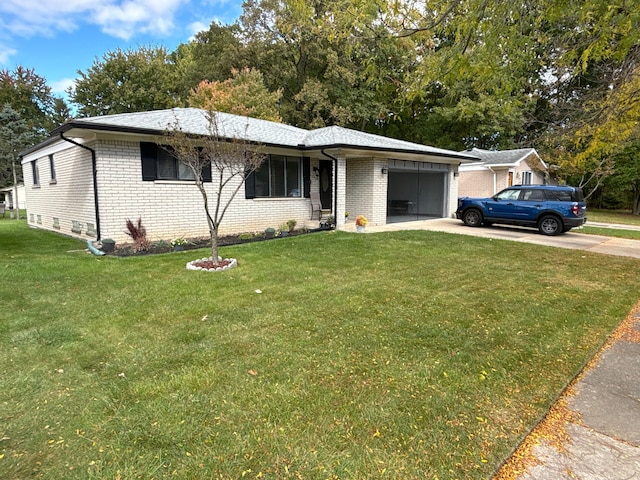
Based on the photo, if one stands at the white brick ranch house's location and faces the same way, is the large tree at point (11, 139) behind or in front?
behind

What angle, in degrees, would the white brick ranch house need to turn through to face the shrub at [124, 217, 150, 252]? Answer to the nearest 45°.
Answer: approximately 45° to its right

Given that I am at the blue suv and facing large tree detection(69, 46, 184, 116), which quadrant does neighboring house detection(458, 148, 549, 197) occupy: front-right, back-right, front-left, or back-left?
front-right

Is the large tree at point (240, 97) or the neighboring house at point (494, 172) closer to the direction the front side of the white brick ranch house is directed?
the neighboring house

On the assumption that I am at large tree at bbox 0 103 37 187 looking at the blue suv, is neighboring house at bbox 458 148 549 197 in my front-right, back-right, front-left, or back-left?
front-left

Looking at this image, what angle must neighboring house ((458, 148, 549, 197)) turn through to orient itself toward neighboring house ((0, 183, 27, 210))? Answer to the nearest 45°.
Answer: approximately 135° to its right

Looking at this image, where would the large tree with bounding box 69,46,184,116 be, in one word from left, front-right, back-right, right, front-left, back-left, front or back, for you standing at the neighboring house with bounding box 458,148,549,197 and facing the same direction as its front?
back-right

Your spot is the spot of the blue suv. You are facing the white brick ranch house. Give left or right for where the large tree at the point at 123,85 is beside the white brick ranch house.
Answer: right

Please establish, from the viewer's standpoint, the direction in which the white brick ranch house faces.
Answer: facing the viewer and to the right of the viewer

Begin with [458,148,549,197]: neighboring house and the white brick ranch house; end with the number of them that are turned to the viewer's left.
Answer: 0
